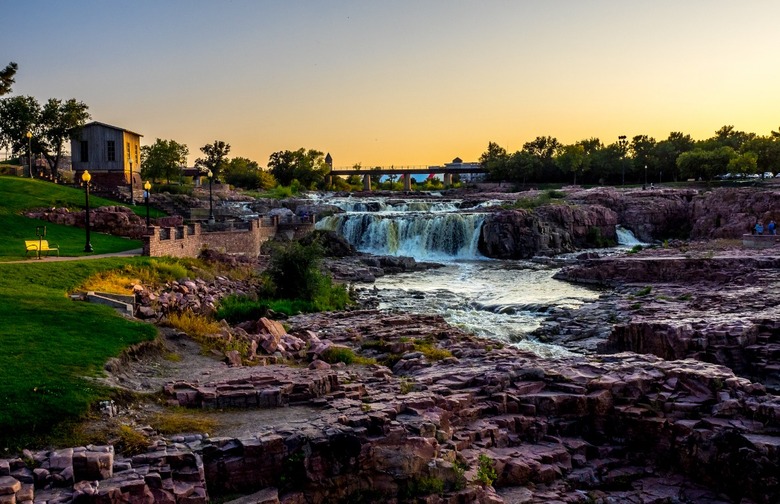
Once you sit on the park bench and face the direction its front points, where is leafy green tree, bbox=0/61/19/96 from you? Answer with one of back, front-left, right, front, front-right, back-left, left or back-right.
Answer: back-left

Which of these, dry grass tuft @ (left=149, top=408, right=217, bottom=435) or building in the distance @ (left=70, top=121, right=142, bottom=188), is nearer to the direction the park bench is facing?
the dry grass tuft

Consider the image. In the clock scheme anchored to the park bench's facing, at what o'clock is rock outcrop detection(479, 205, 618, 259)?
The rock outcrop is roughly at 10 o'clock from the park bench.

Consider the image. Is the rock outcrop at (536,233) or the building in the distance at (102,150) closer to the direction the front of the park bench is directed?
the rock outcrop

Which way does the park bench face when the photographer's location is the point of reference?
facing the viewer and to the right of the viewer

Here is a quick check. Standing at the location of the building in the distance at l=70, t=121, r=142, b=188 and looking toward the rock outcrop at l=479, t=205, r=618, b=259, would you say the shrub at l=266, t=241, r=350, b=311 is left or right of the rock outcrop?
right

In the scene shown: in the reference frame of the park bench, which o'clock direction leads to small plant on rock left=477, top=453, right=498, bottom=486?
The small plant on rock is roughly at 1 o'clock from the park bench.

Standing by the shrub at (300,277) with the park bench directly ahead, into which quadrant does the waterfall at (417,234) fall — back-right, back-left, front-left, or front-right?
back-right

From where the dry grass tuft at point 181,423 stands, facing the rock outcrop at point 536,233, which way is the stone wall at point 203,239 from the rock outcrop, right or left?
left

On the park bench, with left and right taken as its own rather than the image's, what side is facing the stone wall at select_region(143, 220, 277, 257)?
left

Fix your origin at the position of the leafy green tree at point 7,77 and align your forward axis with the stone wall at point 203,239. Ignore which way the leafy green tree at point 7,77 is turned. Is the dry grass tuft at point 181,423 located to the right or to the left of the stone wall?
right

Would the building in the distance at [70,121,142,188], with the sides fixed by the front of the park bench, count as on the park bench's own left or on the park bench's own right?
on the park bench's own left

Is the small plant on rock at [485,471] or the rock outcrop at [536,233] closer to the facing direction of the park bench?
the small plant on rock
